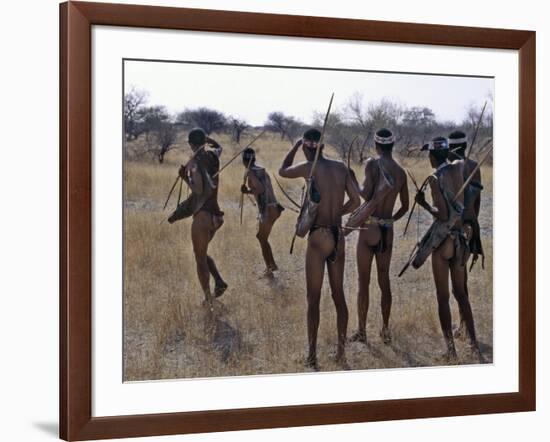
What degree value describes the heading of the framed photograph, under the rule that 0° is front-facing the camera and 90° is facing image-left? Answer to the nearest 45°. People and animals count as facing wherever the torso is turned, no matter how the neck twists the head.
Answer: approximately 315°
